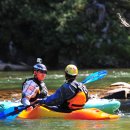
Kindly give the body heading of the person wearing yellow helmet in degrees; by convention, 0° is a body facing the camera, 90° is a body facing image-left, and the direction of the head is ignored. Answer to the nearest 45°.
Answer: approximately 135°

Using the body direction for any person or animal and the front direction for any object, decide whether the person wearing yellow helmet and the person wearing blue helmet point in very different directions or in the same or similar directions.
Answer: very different directions

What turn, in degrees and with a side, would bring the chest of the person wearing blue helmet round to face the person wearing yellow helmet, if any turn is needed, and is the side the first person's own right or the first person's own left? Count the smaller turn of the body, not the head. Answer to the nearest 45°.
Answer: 0° — they already face them

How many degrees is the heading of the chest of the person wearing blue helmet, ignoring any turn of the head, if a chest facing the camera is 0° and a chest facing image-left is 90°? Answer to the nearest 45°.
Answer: approximately 315°
